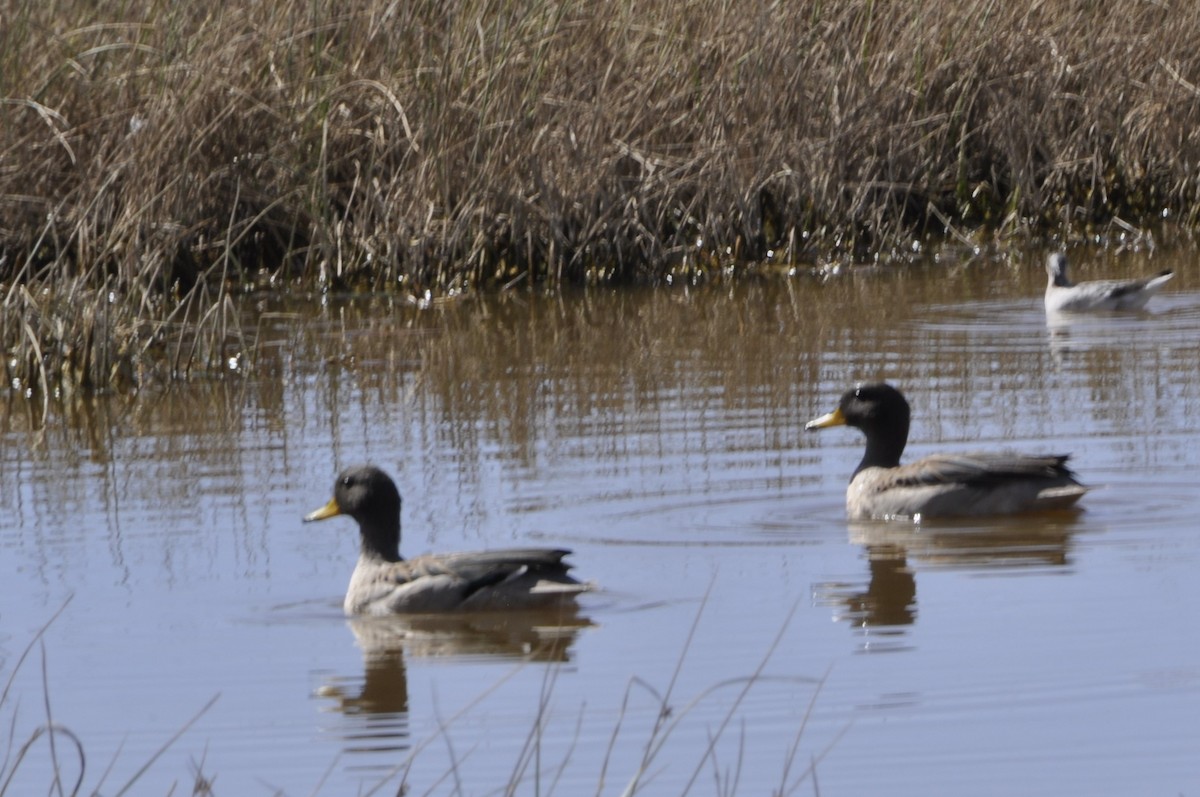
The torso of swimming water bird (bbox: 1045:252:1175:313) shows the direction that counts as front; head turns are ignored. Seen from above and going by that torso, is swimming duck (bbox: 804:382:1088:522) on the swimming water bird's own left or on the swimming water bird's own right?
on the swimming water bird's own left

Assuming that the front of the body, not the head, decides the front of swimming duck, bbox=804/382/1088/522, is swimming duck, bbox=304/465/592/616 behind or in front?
in front

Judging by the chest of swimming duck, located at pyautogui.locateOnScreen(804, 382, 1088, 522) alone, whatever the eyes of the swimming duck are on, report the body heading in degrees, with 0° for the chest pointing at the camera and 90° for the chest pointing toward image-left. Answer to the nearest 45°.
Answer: approximately 90°

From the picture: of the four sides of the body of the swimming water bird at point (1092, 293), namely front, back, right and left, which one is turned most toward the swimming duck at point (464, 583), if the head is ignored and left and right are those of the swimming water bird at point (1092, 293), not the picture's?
left

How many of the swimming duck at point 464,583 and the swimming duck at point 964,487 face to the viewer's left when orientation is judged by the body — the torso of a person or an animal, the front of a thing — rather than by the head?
2

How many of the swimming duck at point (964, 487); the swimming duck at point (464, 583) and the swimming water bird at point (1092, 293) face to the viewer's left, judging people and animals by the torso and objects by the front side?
3

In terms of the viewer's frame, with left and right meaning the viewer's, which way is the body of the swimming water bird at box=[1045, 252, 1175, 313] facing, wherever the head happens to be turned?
facing to the left of the viewer

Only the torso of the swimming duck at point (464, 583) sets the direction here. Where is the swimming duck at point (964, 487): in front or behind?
behind

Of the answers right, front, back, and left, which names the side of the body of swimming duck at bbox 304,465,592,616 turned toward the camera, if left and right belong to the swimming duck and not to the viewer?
left

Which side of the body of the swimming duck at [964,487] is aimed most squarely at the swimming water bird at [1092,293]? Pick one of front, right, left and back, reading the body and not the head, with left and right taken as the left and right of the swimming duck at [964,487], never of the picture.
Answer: right

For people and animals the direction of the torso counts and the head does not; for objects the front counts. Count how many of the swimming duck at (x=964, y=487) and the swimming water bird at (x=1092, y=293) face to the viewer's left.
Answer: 2

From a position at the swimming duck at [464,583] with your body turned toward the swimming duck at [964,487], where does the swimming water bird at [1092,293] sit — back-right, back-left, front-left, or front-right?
front-left
